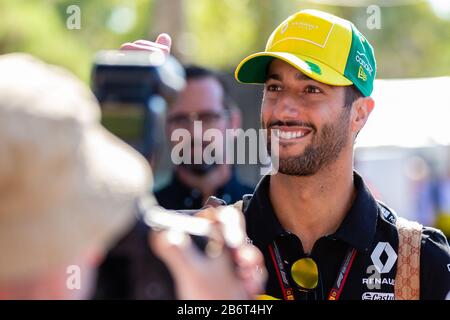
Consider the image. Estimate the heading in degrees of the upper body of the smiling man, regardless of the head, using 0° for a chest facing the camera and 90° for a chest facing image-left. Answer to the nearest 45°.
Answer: approximately 45°
